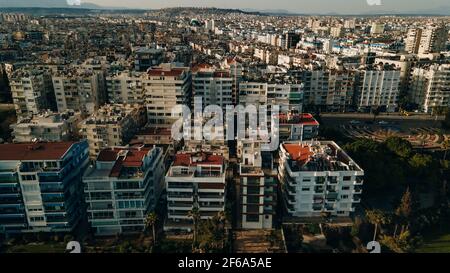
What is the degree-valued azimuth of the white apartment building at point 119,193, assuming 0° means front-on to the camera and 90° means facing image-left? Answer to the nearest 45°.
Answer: approximately 0°

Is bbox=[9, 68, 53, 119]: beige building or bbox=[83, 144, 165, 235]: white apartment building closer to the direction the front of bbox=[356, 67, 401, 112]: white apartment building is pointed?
the white apartment building

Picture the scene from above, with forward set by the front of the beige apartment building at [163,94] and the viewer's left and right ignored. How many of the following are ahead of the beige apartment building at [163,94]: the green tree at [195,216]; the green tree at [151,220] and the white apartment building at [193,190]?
3

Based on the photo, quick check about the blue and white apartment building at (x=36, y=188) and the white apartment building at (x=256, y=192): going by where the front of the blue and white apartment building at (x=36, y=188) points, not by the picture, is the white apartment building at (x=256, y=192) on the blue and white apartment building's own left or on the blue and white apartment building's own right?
on the blue and white apartment building's own left

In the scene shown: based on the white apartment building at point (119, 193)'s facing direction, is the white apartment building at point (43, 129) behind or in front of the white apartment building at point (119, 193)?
behind

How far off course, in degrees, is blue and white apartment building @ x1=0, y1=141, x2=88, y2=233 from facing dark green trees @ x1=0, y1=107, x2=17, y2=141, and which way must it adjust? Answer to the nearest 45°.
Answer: approximately 180°

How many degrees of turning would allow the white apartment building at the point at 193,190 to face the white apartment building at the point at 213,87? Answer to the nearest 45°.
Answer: approximately 180°

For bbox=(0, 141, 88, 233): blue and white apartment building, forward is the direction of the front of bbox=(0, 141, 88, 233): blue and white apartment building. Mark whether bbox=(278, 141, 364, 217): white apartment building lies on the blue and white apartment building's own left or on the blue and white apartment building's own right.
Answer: on the blue and white apartment building's own left

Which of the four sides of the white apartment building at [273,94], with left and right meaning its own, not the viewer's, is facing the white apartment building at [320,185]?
front

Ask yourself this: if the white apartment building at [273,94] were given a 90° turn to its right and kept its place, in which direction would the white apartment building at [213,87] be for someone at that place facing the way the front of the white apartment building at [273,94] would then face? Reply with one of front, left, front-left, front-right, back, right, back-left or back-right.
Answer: front

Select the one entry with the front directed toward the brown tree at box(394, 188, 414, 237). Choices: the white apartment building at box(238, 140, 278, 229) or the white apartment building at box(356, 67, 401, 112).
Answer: the white apartment building at box(356, 67, 401, 112)

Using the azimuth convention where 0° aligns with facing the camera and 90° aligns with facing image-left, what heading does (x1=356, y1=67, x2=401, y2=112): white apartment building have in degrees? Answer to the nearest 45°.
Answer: approximately 0°

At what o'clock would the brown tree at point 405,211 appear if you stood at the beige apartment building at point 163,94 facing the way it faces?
The brown tree is roughly at 11 o'clock from the beige apartment building.
